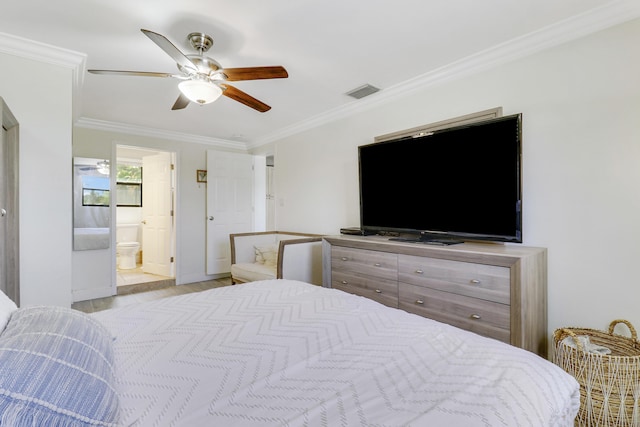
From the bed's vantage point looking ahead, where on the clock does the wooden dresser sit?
The wooden dresser is roughly at 12 o'clock from the bed.

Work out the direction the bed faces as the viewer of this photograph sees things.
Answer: facing away from the viewer and to the right of the viewer

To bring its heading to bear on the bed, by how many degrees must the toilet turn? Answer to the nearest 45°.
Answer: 0° — it already faces it

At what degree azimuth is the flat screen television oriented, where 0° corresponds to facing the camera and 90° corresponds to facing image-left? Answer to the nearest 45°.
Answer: approximately 45°

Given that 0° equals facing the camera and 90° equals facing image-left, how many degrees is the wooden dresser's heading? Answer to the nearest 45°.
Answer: approximately 45°

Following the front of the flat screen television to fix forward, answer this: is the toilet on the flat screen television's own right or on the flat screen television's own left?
on the flat screen television's own right

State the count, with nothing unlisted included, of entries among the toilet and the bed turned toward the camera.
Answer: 1

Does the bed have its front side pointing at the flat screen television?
yes

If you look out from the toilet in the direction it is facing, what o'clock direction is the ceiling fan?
The ceiling fan is roughly at 12 o'clock from the toilet.

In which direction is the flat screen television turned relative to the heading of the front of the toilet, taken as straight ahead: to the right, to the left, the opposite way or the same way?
to the right
